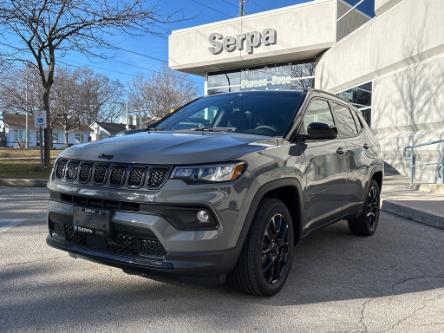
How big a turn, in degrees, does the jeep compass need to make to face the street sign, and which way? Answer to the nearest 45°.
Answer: approximately 90° to its right

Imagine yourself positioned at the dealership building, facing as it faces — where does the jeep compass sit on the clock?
The jeep compass is roughly at 11 o'clock from the dealership building.

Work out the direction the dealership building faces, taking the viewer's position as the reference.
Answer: facing the viewer and to the left of the viewer

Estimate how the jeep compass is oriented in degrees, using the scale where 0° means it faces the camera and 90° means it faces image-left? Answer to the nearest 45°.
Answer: approximately 45°

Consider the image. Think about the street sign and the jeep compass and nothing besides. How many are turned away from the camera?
0

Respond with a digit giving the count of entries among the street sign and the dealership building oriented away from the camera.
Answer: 0

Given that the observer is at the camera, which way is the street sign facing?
facing the viewer

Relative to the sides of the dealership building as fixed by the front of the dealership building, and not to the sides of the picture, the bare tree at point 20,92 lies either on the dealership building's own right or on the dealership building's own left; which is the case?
on the dealership building's own right

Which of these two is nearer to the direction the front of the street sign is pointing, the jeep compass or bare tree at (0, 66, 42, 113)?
the jeep compass
